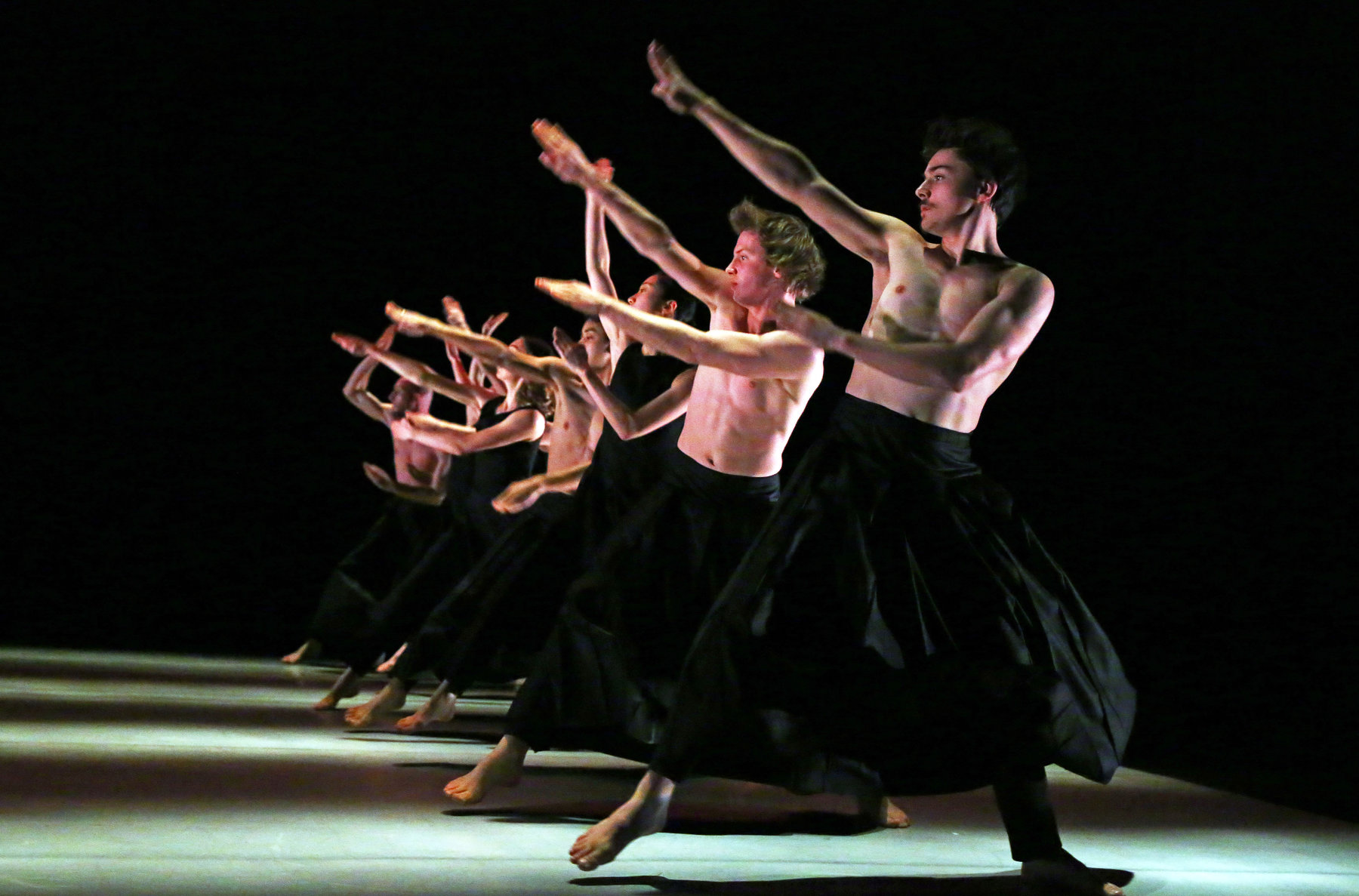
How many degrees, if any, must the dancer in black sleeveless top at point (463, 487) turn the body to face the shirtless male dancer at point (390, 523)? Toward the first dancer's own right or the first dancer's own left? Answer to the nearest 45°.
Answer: approximately 135° to the first dancer's own right

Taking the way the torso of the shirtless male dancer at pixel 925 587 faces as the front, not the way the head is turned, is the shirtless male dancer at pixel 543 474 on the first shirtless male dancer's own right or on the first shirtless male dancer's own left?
on the first shirtless male dancer's own right

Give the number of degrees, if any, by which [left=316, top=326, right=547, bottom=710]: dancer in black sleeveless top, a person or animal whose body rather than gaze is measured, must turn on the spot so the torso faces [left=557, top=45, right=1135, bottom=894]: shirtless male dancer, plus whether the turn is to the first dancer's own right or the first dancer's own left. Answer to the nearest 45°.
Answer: approximately 45° to the first dancer's own left

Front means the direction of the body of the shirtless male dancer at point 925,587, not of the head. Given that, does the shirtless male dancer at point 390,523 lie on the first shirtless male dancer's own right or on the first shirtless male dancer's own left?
on the first shirtless male dancer's own right
